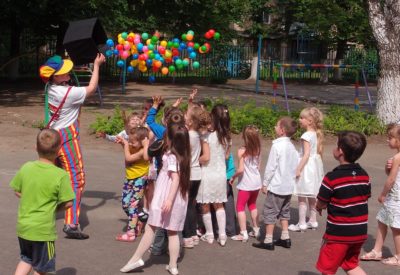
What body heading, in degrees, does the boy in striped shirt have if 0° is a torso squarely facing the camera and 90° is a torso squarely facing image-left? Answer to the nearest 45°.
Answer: approximately 135°

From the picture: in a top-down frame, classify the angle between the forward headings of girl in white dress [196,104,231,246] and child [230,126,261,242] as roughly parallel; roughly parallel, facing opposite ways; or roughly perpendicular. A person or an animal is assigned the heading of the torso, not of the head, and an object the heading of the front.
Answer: roughly parallel

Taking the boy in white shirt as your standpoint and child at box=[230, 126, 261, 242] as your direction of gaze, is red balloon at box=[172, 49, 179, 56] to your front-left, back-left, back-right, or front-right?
front-right

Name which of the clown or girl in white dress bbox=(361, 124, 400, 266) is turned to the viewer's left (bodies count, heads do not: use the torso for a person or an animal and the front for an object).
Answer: the girl in white dress

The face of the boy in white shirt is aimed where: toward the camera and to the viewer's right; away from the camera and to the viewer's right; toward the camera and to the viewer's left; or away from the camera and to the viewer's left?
away from the camera and to the viewer's left

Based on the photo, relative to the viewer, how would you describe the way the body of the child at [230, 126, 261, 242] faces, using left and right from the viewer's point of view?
facing away from the viewer and to the left of the viewer

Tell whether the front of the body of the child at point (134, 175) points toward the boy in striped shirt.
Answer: no

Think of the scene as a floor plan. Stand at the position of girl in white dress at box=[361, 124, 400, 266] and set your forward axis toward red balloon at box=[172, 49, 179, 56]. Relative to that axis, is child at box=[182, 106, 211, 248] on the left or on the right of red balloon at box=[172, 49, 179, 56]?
left

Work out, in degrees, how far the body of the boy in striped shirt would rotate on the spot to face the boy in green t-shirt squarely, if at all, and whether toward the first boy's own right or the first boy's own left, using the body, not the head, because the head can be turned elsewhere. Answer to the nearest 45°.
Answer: approximately 90° to the first boy's own left
